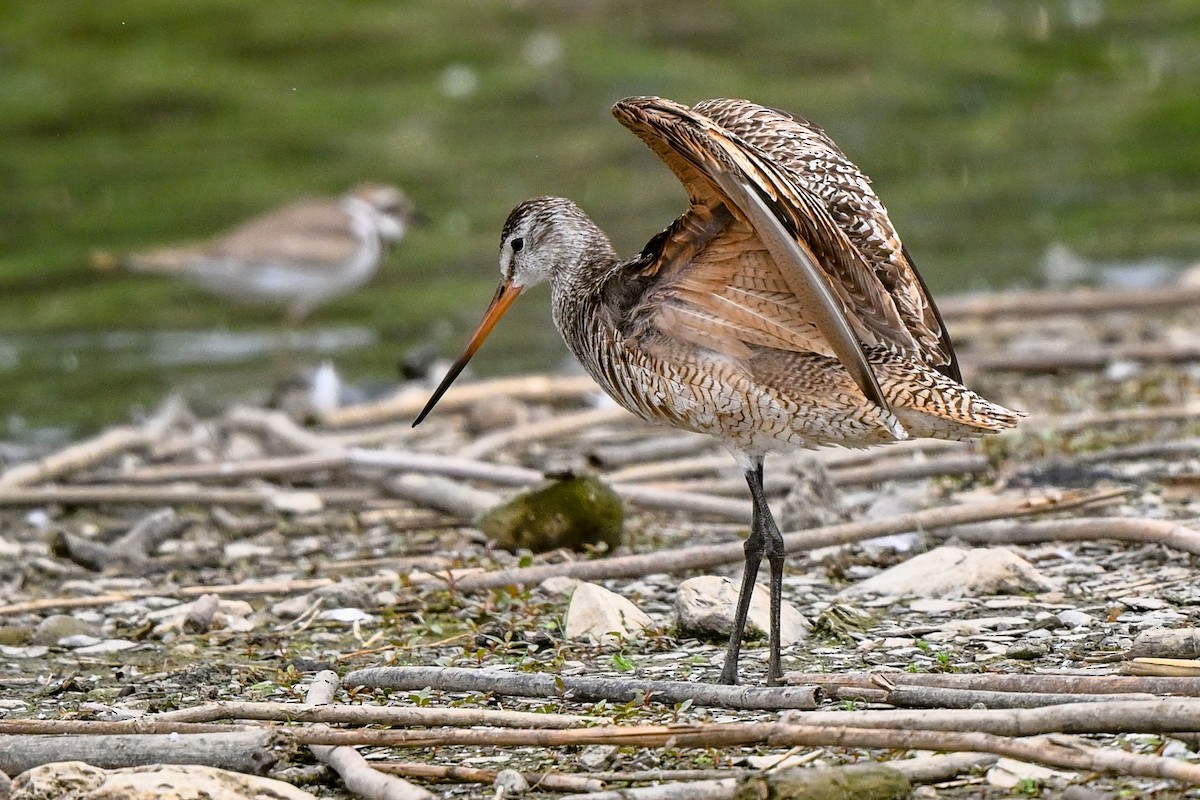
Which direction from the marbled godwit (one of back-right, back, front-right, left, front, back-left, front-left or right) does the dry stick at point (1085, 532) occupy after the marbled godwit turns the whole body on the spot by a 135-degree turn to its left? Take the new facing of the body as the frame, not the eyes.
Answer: left

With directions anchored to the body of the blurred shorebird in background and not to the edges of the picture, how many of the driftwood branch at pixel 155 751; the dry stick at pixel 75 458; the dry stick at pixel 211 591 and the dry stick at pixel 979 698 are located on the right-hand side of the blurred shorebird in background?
4

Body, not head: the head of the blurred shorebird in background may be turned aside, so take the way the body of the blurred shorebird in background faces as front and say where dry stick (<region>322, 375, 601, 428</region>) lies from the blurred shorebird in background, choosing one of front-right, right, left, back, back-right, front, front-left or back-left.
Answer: right

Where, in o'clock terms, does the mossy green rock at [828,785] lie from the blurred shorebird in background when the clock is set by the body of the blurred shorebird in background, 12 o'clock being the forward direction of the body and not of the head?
The mossy green rock is roughly at 3 o'clock from the blurred shorebird in background.

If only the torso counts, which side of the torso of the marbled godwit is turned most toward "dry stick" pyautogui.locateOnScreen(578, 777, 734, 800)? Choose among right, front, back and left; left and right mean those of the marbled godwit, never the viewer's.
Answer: left

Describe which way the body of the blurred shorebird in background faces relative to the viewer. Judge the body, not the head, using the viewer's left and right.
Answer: facing to the right of the viewer

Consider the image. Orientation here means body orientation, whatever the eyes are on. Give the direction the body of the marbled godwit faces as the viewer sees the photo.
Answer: to the viewer's left

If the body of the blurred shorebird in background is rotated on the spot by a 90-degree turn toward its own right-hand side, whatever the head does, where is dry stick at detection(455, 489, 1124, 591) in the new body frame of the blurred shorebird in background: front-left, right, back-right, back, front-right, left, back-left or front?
front

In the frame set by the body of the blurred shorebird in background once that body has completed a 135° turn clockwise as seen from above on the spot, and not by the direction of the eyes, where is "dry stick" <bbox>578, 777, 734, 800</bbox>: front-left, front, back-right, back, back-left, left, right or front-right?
front-left

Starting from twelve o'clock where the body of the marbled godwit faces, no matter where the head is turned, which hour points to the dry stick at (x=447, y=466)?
The dry stick is roughly at 2 o'clock from the marbled godwit.

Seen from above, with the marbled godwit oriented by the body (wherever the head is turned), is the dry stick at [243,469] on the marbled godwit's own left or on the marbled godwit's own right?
on the marbled godwit's own right

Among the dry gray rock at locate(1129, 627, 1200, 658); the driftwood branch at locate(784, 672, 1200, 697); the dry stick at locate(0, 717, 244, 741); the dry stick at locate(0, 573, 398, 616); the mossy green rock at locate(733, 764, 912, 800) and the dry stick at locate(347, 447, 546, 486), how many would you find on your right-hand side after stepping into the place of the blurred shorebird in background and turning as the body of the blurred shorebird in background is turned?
6

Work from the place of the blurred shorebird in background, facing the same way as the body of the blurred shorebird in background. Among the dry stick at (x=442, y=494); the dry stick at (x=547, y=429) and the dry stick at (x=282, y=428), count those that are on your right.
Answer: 3

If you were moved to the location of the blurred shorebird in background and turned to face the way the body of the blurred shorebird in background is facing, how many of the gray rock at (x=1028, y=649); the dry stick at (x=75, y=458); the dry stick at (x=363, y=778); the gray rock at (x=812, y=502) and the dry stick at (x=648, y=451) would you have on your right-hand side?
5

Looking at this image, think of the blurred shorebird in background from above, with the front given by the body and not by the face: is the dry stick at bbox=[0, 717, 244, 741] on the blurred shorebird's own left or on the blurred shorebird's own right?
on the blurred shorebird's own right

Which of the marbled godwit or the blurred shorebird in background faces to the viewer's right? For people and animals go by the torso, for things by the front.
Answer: the blurred shorebird in background

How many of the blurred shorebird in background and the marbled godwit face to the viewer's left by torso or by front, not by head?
1
